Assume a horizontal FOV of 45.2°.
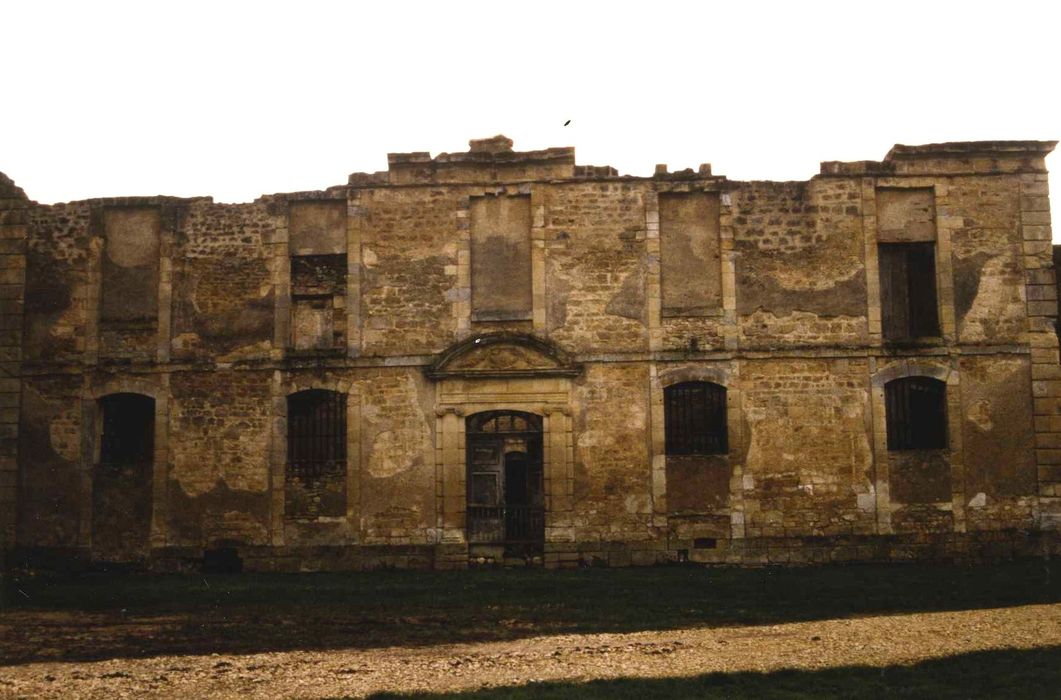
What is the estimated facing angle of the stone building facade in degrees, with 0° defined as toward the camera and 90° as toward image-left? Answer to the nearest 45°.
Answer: approximately 0°
